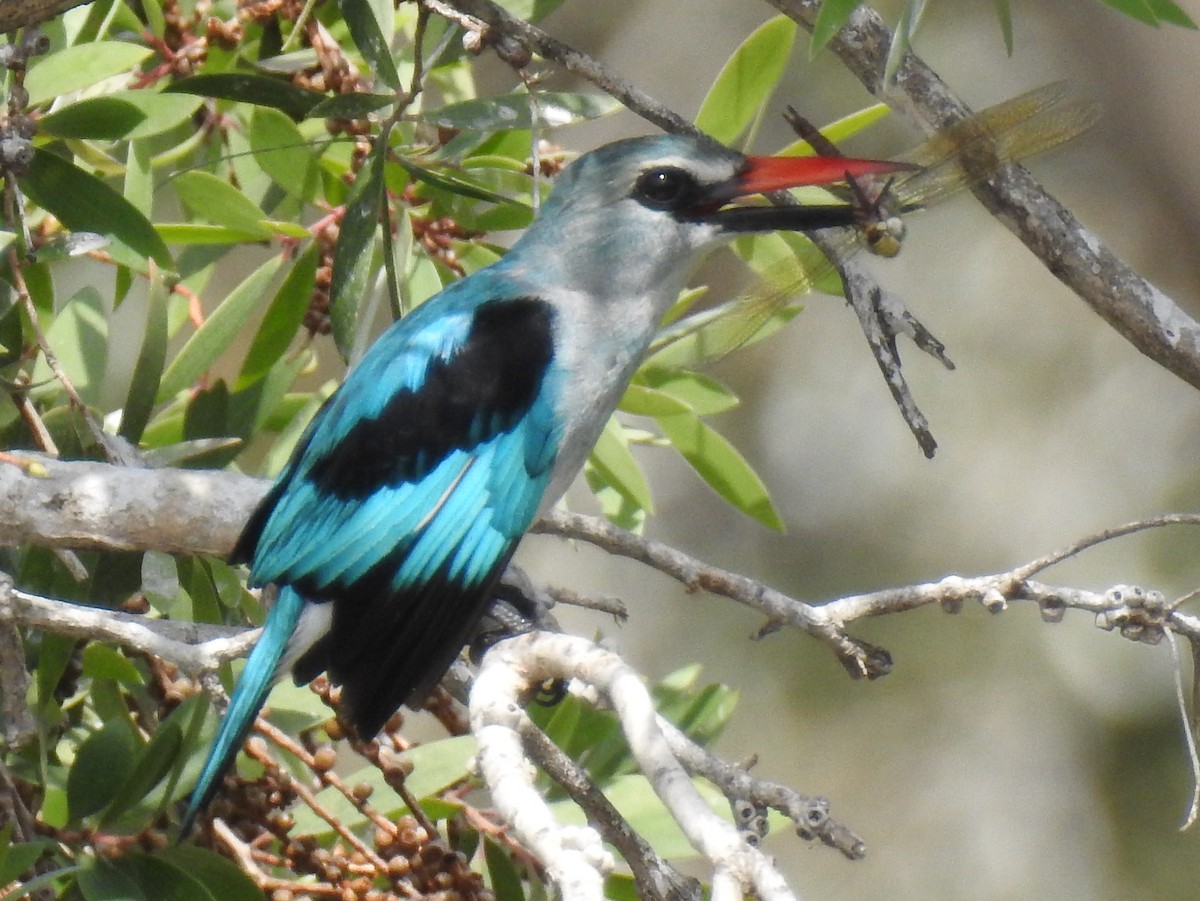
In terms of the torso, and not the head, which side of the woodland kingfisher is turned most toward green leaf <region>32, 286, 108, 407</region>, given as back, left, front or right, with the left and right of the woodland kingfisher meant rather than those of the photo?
back

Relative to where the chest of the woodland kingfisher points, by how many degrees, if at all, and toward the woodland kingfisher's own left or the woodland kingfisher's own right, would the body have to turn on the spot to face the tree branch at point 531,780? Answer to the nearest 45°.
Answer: approximately 90° to the woodland kingfisher's own right

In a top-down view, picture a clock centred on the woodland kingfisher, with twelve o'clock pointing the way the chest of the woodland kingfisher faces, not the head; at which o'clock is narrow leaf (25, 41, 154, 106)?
The narrow leaf is roughly at 6 o'clock from the woodland kingfisher.

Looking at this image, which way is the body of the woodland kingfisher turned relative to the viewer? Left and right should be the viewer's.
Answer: facing to the right of the viewer
